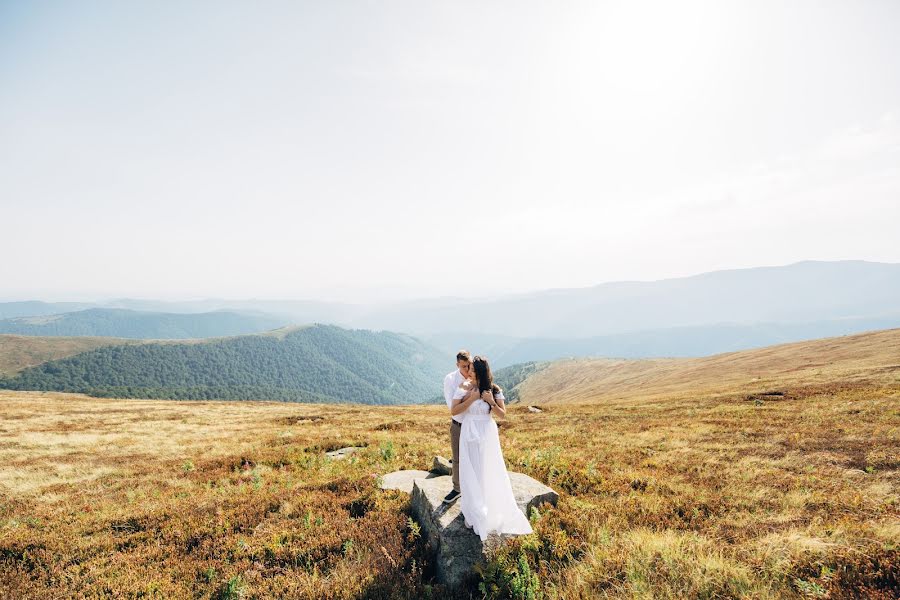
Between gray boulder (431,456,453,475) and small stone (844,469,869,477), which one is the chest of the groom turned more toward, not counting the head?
the small stone

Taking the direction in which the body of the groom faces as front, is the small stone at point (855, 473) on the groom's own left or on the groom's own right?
on the groom's own left

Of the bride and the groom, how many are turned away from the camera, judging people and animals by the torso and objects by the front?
0

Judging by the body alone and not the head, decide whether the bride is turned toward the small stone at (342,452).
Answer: no

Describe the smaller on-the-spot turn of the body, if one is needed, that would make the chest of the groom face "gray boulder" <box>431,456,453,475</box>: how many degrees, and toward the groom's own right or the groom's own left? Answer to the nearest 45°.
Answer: approximately 135° to the groom's own left

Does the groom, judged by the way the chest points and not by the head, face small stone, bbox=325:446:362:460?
no

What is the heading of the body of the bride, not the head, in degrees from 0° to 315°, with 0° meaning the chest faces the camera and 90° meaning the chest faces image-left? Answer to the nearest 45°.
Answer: approximately 0°

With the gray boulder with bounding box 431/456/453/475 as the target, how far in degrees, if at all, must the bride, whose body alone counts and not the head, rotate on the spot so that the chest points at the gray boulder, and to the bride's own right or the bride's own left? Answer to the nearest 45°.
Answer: approximately 180°

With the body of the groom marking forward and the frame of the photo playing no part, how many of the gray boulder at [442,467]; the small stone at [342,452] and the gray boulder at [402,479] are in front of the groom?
0
